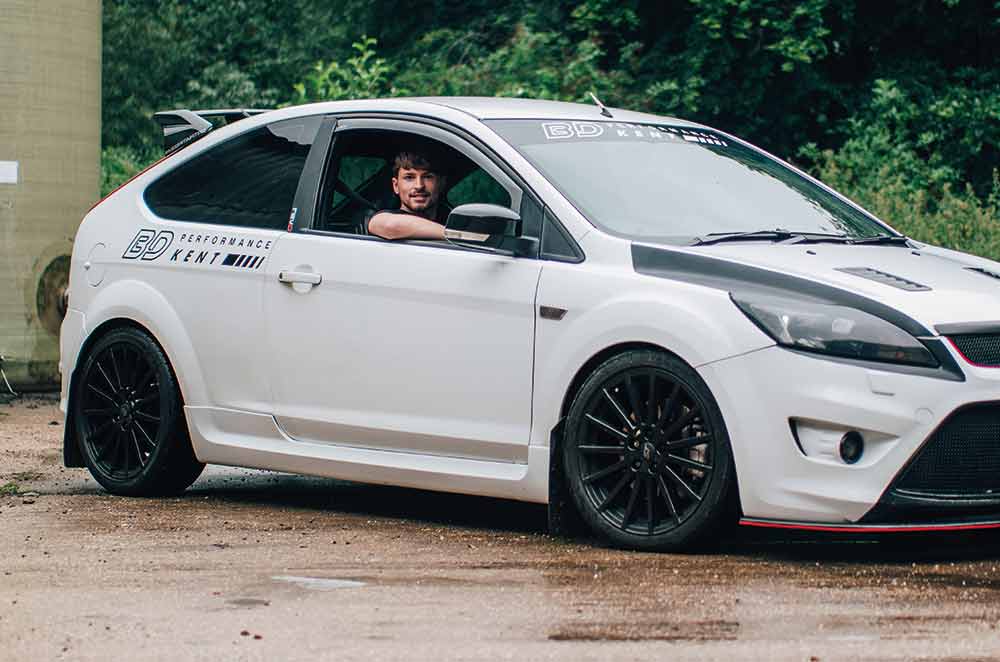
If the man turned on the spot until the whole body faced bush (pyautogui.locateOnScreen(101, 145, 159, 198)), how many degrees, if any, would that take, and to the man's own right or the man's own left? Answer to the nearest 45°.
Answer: approximately 135° to the man's own left

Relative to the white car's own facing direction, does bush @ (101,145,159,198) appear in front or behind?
behind

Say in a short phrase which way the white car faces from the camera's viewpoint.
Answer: facing the viewer and to the right of the viewer

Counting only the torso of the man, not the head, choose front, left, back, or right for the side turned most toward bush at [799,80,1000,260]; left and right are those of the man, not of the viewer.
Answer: left
